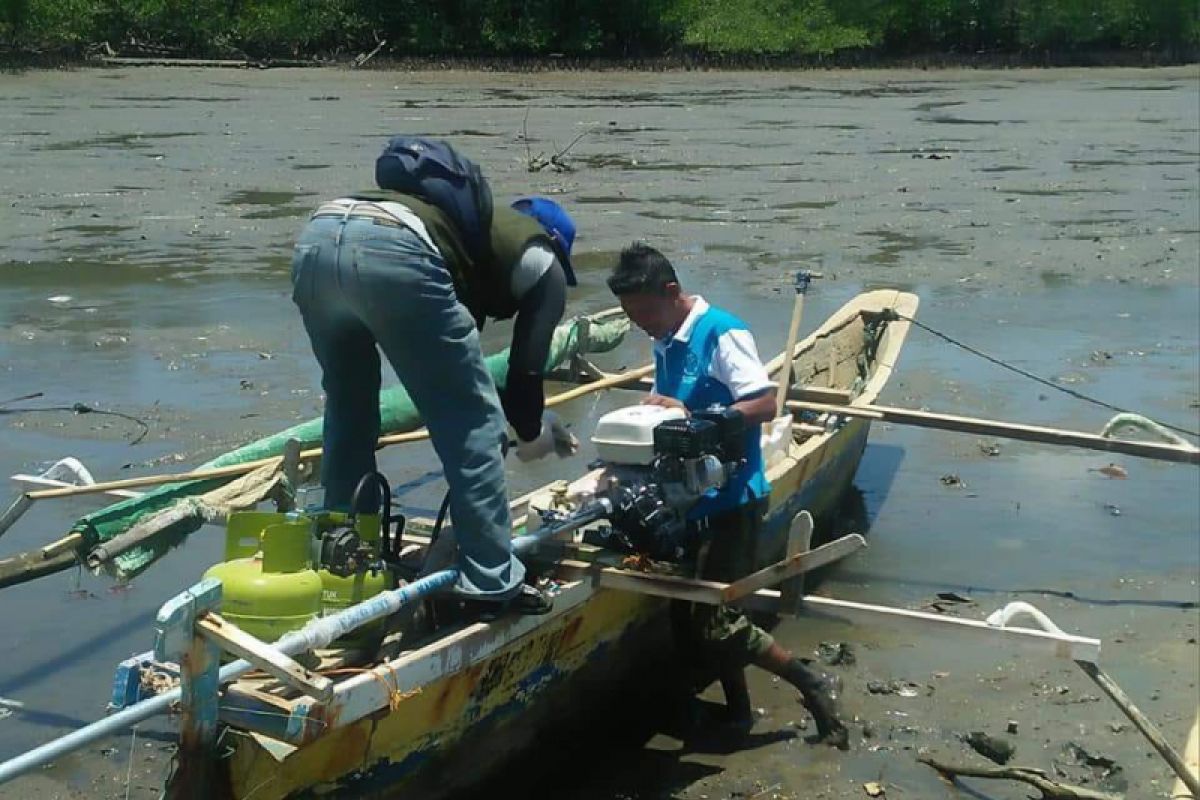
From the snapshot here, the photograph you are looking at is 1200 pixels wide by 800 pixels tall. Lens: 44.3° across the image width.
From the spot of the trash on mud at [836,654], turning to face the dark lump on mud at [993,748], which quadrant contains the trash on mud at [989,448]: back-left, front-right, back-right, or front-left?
back-left

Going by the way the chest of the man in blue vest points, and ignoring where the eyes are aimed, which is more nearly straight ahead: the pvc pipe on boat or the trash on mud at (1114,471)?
the pvc pipe on boat

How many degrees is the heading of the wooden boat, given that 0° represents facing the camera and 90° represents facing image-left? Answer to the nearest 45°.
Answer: approximately 225°

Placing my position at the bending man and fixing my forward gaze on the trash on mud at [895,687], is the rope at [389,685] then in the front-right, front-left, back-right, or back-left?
back-right

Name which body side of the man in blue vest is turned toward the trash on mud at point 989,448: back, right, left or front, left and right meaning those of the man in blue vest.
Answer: back

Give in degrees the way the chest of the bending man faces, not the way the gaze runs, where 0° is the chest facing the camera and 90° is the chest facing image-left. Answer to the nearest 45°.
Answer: approximately 225°

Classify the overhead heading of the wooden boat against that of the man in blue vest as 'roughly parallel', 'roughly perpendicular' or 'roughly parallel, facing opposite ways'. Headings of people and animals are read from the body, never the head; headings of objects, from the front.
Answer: roughly parallel, facing opposite ways

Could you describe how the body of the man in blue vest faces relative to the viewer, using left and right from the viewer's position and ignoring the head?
facing the viewer and to the left of the viewer

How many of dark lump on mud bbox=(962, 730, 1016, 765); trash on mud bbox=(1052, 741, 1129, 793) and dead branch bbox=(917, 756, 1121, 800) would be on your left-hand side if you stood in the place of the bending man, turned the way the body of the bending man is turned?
0

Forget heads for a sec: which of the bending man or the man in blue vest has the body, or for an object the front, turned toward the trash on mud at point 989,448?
the bending man

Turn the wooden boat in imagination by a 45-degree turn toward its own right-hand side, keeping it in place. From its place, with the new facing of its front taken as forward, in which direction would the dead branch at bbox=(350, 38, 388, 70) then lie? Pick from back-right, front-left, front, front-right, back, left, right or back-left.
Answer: left

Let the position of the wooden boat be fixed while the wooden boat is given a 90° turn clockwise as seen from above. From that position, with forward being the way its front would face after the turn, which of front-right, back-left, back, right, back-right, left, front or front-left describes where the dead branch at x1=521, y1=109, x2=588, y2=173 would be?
back-left

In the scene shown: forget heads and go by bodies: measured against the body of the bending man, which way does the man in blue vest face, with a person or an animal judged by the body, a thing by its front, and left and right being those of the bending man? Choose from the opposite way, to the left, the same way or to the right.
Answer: the opposite way
